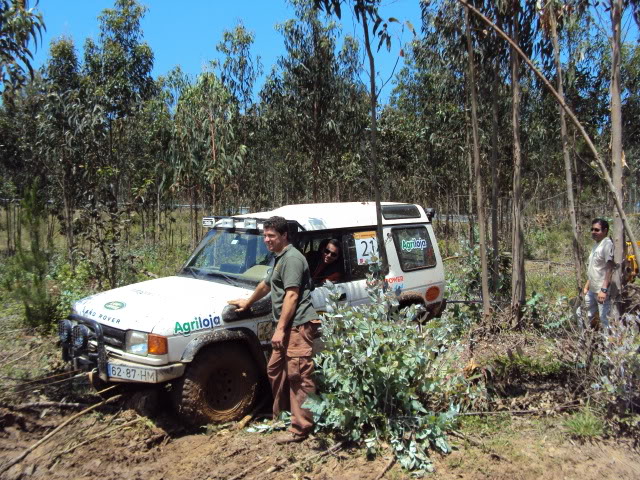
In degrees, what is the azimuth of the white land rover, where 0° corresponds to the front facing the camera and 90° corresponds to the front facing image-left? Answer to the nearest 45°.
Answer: approximately 45°

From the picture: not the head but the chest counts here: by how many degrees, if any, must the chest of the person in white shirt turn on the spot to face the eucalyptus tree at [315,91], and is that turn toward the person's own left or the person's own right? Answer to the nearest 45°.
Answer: approximately 90° to the person's own right

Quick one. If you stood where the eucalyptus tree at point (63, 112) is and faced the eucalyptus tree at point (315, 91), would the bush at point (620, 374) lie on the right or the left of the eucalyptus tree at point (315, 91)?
right

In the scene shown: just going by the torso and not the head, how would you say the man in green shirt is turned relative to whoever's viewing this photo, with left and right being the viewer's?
facing to the left of the viewer

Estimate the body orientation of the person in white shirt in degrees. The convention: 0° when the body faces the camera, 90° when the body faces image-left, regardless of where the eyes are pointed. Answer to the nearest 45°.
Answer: approximately 45°
